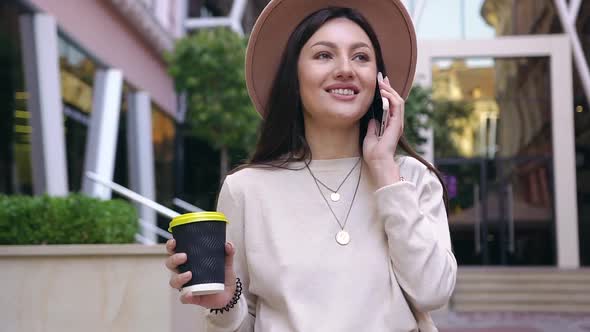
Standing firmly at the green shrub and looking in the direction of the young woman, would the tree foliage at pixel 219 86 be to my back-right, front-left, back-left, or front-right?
back-left

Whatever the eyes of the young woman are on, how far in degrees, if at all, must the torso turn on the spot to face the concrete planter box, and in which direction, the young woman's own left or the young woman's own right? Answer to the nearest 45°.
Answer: approximately 135° to the young woman's own right

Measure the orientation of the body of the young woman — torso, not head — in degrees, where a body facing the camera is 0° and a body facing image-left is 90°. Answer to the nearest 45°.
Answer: approximately 0°

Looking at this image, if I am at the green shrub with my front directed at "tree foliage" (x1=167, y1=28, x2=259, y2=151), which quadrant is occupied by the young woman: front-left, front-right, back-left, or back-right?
back-right

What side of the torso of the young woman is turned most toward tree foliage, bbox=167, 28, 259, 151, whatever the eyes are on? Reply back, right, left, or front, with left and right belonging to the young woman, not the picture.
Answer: back
